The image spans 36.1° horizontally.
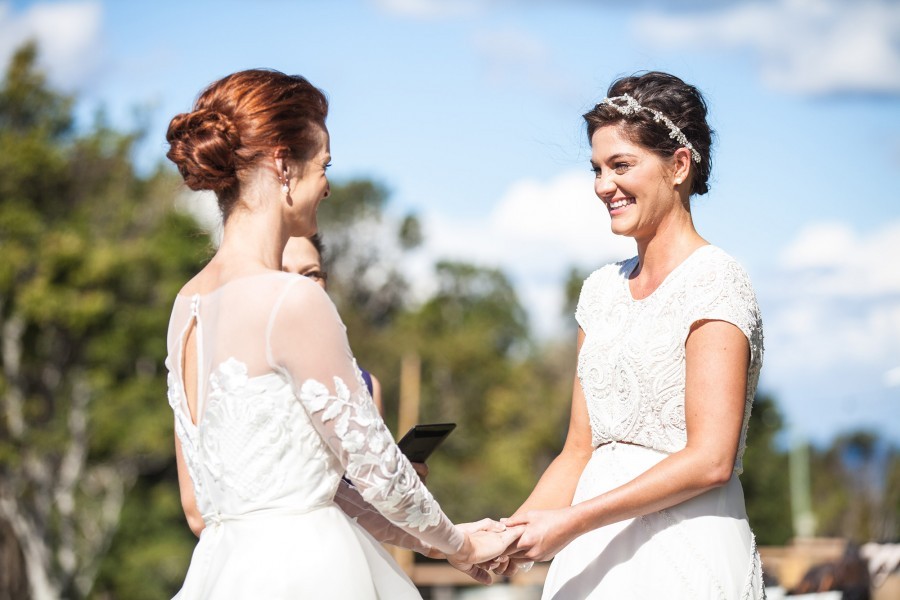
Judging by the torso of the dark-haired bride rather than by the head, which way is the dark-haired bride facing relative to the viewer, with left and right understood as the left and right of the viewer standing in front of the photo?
facing the viewer and to the left of the viewer

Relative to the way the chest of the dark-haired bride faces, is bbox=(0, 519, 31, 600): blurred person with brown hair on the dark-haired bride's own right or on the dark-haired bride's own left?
on the dark-haired bride's own right

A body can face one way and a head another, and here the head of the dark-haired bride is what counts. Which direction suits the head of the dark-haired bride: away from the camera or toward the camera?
toward the camera

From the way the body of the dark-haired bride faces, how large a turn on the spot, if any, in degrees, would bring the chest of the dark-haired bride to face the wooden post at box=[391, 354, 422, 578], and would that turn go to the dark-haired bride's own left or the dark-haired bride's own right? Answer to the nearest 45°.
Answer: approximately 135° to the dark-haired bride's own right
